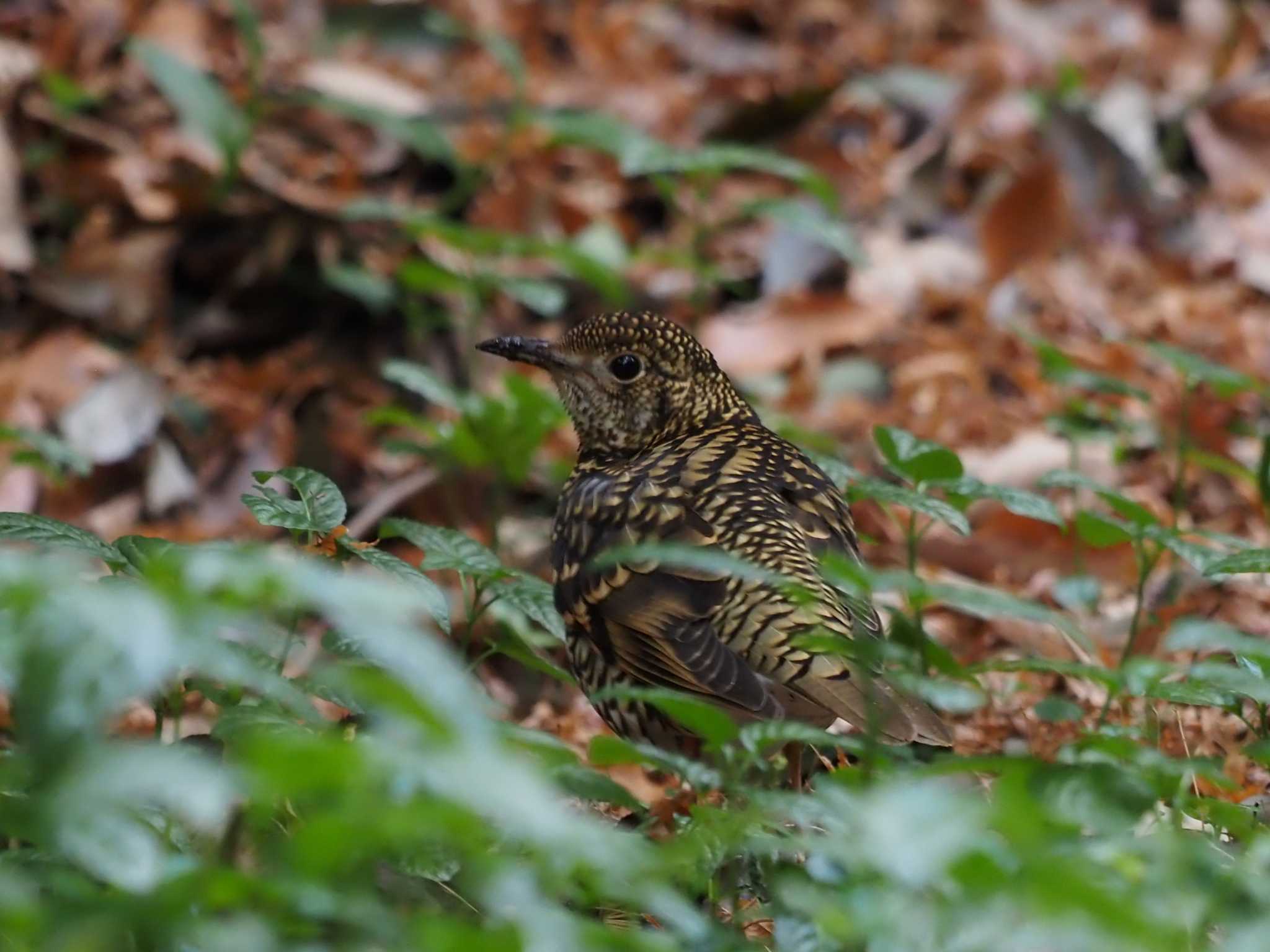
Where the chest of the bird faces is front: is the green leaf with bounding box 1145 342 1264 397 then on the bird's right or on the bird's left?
on the bird's right

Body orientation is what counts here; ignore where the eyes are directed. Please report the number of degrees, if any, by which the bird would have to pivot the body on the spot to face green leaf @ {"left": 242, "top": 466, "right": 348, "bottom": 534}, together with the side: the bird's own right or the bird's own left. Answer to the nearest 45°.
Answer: approximately 90° to the bird's own left

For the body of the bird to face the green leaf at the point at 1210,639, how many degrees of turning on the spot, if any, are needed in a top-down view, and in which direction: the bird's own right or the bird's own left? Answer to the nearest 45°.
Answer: approximately 180°

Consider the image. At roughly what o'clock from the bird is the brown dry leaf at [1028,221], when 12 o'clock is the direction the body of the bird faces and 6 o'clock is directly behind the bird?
The brown dry leaf is roughly at 2 o'clock from the bird.

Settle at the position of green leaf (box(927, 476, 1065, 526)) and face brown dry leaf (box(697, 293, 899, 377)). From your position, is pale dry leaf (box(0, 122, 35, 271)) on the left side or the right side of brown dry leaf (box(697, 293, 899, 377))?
left

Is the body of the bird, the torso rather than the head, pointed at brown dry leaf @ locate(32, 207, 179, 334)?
yes

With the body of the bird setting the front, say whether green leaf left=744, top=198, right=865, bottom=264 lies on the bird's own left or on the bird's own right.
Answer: on the bird's own right

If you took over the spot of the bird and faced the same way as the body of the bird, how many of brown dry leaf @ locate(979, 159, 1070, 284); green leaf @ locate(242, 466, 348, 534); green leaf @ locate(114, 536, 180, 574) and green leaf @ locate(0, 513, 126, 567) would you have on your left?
3

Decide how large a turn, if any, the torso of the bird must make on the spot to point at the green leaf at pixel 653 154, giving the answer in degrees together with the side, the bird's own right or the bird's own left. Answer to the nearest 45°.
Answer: approximately 45° to the bird's own right

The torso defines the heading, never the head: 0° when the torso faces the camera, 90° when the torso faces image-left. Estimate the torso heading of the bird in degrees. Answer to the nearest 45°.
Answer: approximately 135°

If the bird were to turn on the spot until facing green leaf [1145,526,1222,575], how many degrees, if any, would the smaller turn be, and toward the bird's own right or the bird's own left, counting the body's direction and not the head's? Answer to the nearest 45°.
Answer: approximately 135° to the bird's own right

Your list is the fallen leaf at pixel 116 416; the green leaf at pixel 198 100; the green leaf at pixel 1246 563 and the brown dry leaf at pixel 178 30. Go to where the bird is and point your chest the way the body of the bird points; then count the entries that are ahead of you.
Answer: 3

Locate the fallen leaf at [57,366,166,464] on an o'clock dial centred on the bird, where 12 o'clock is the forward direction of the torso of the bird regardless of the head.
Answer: The fallen leaf is roughly at 12 o'clock from the bird.
